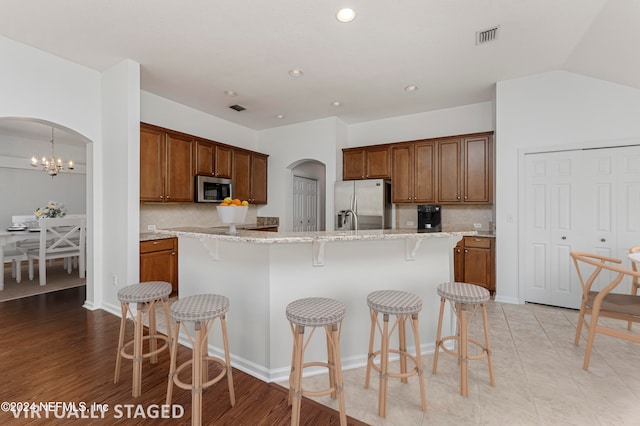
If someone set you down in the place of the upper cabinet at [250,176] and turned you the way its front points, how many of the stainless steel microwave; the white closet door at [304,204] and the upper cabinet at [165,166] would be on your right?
2

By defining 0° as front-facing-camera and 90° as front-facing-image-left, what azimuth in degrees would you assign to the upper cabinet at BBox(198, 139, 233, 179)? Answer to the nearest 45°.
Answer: approximately 315°

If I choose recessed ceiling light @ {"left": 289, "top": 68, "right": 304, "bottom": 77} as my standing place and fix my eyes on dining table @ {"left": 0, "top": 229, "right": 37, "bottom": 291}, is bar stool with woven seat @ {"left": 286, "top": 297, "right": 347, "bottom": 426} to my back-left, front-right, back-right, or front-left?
back-left

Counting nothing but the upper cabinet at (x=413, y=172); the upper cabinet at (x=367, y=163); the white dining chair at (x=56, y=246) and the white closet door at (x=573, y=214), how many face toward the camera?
3

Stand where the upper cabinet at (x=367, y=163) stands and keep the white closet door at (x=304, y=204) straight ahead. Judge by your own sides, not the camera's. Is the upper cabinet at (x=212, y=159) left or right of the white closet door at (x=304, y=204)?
left

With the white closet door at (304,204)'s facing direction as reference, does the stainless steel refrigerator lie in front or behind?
in front

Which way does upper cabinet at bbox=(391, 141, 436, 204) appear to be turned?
toward the camera

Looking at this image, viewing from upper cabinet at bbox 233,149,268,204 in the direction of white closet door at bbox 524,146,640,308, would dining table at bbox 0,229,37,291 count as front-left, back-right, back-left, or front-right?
back-right

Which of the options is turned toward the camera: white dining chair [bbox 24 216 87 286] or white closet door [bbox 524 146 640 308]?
the white closet door

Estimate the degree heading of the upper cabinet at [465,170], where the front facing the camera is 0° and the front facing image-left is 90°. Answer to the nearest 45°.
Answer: approximately 45°

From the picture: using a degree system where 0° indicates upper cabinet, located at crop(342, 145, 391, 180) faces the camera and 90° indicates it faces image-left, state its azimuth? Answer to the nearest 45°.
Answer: approximately 0°

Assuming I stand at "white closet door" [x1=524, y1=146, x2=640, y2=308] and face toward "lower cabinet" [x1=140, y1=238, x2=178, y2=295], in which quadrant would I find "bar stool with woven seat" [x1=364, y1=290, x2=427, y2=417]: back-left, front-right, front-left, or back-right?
front-left

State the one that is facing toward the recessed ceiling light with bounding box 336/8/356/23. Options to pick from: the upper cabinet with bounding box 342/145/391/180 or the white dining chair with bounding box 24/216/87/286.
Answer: the upper cabinet

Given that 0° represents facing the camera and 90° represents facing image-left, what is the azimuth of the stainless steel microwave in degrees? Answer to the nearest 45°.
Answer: approximately 315°

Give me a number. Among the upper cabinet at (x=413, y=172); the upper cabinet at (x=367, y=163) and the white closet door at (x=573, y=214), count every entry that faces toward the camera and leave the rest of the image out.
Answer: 3

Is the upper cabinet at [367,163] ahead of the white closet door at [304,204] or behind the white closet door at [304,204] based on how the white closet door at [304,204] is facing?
ahead

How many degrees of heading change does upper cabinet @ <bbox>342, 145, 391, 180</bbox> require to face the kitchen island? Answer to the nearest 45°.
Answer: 0° — it already faces it
